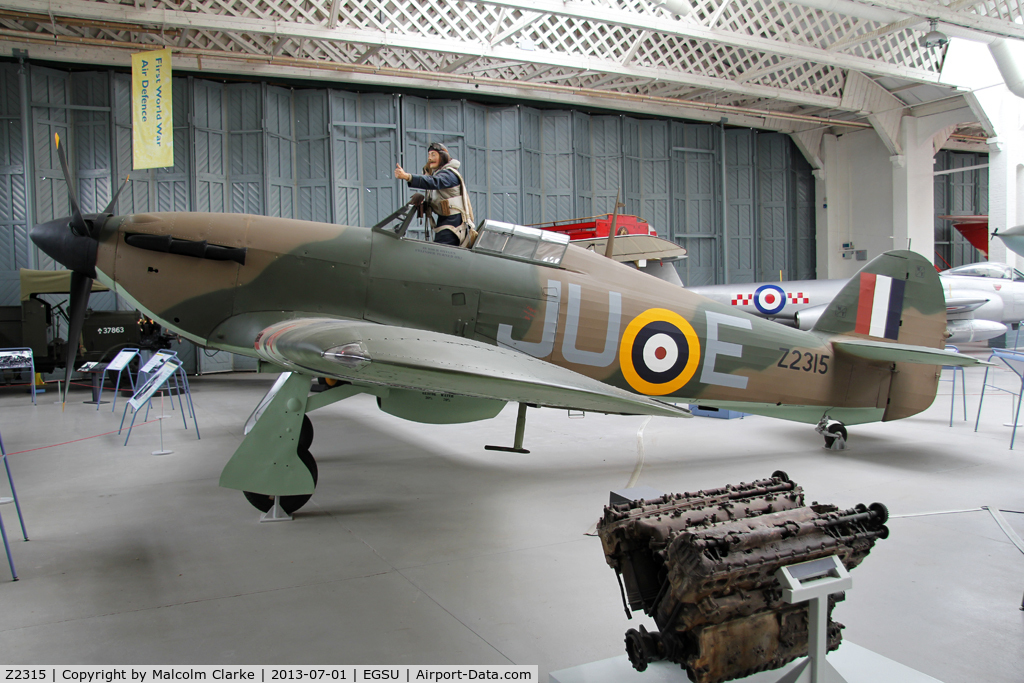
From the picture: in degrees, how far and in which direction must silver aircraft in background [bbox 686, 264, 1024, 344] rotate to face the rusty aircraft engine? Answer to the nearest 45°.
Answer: approximately 90° to its right

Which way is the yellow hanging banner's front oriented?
toward the camera

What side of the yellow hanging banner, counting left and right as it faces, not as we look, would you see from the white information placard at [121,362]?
front

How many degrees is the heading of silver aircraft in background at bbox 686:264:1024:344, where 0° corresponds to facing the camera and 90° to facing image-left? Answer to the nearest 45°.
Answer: approximately 270°

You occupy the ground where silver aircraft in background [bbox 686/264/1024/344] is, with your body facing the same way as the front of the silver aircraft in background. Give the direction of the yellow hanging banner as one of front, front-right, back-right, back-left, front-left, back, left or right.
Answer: back-right

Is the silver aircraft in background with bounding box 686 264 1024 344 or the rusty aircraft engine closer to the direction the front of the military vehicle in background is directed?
the silver aircraft in background

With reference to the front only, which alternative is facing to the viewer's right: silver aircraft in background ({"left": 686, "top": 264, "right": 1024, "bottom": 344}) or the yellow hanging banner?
the silver aircraft in background

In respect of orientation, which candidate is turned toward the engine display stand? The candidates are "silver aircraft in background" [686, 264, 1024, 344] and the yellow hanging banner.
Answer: the yellow hanging banner

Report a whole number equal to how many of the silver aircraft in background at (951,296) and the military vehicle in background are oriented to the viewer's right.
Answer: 2

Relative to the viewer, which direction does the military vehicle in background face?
to the viewer's right

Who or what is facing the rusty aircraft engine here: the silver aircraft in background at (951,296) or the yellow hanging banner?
the yellow hanging banner
